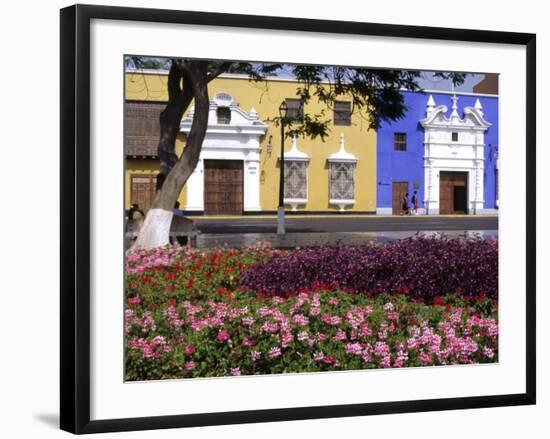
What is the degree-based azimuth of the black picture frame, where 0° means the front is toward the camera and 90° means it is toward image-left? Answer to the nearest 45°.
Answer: approximately 315°
